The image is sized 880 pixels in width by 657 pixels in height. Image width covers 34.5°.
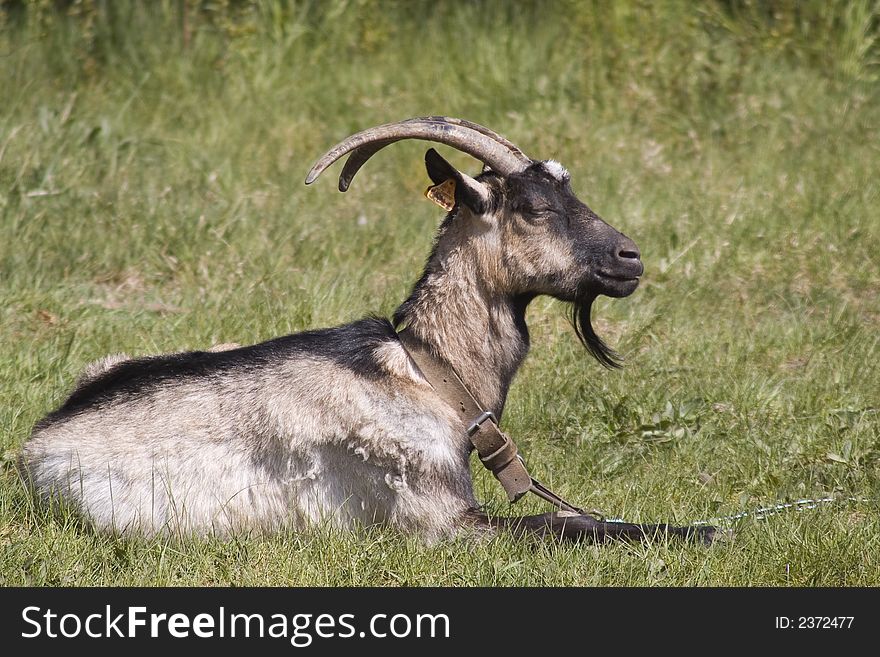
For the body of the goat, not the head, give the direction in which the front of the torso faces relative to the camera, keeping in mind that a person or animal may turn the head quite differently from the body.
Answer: to the viewer's right
